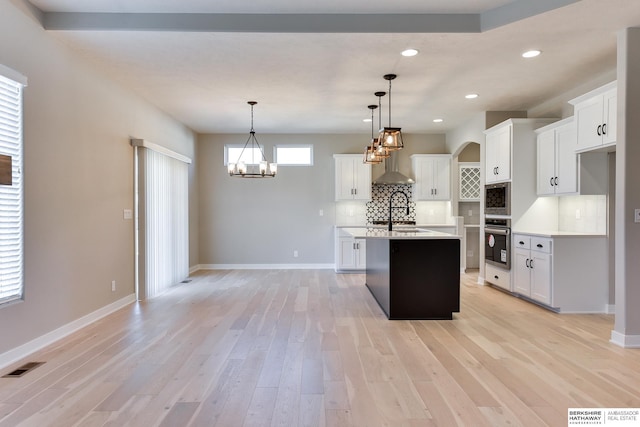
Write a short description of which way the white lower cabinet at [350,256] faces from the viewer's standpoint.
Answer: facing the viewer

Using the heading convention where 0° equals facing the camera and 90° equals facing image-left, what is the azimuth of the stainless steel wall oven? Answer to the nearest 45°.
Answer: approximately 45°

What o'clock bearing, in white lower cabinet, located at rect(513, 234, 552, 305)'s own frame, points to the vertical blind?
The vertical blind is roughly at 1 o'clock from the white lower cabinet.

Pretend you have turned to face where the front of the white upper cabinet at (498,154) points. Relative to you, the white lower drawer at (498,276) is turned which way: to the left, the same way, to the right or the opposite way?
the same way

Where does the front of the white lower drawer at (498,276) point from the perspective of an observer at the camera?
facing the viewer and to the left of the viewer

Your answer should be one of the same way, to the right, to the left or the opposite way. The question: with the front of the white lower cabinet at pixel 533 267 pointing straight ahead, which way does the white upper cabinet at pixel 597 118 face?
the same way

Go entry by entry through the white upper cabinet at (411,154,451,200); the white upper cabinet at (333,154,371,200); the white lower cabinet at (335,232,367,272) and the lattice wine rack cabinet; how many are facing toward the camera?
4

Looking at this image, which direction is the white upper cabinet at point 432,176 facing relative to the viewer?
toward the camera

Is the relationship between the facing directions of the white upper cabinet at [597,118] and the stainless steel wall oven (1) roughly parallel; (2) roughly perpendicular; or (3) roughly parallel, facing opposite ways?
roughly parallel

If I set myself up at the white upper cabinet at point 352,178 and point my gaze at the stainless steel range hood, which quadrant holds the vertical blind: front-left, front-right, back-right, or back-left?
back-right

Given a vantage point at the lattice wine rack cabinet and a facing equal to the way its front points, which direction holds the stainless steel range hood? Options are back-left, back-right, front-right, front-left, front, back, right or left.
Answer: front-right

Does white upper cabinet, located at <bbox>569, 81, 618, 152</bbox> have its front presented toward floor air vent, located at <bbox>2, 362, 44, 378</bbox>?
yes

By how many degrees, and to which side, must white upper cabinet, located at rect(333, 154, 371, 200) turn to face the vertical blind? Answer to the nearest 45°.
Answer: approximately 45° to its right
